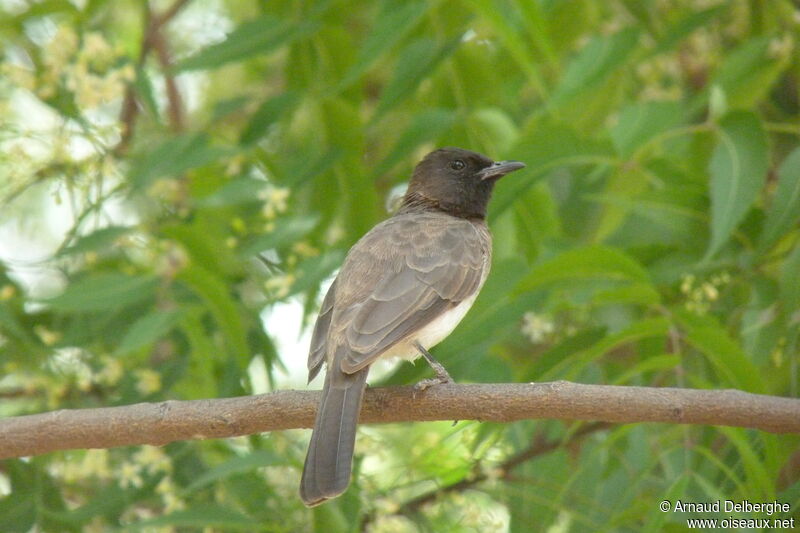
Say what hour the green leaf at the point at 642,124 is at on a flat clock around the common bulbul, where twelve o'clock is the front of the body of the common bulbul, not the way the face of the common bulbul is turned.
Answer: The green leaf is roughly at 1 o'clock from the common bulbul.

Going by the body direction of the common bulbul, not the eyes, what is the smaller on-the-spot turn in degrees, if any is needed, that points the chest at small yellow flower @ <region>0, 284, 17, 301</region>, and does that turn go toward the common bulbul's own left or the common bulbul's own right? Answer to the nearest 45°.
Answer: approximately 135° to the common bulbul's own left

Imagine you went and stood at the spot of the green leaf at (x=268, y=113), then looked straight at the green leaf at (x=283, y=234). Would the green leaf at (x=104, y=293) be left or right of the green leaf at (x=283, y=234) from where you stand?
right

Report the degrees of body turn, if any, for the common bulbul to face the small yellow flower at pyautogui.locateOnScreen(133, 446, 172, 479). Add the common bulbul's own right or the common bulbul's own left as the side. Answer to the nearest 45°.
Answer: approximately 135° to the common bulbul's own left

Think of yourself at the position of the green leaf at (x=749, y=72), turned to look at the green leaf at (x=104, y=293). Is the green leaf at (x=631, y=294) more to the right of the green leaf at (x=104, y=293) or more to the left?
left

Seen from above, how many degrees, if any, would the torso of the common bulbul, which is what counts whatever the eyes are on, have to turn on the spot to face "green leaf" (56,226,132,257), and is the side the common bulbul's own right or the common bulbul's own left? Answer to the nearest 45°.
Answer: approximately 135° to the common bulbul's own left

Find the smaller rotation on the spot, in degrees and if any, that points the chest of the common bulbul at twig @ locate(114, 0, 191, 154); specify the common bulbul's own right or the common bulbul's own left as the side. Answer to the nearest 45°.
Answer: approximately 90° to the common bulbul's own left

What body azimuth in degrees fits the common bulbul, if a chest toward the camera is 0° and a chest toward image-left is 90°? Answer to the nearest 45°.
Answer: approximately 225°
